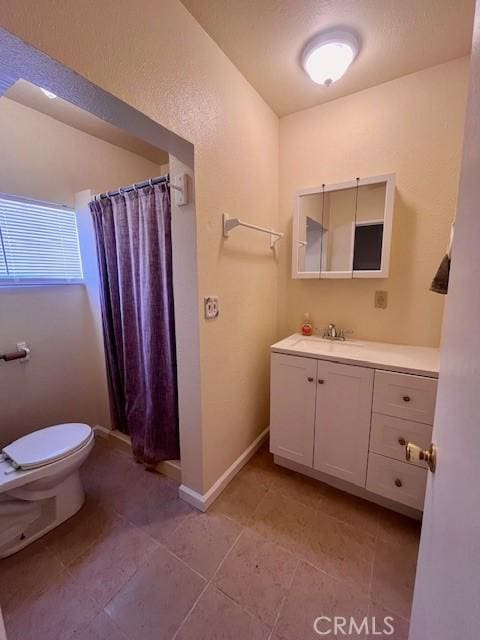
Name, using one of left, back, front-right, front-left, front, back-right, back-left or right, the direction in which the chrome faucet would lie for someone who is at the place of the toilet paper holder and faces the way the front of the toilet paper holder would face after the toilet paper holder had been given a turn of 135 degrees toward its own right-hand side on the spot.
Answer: back-left

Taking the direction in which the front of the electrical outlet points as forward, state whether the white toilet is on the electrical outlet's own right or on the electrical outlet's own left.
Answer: on the electrical outlet's own right

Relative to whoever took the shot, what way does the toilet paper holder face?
facing the viewer and to the right of the viewer

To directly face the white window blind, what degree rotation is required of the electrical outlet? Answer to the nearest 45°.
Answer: approximately 45° to its right

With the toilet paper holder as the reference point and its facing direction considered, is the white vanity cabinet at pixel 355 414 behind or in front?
in front

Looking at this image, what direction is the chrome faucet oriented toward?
toward the camera

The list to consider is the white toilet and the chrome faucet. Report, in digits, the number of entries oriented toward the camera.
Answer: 1

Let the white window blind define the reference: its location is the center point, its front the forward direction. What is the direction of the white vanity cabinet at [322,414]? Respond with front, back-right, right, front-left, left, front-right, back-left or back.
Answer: front

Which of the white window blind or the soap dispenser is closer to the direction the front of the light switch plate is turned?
the soap dispenser

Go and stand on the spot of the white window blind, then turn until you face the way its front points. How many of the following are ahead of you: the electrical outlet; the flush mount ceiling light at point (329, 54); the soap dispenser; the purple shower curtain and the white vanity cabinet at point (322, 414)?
5

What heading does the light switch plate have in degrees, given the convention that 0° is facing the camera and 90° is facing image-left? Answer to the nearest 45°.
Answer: approximately 315°
